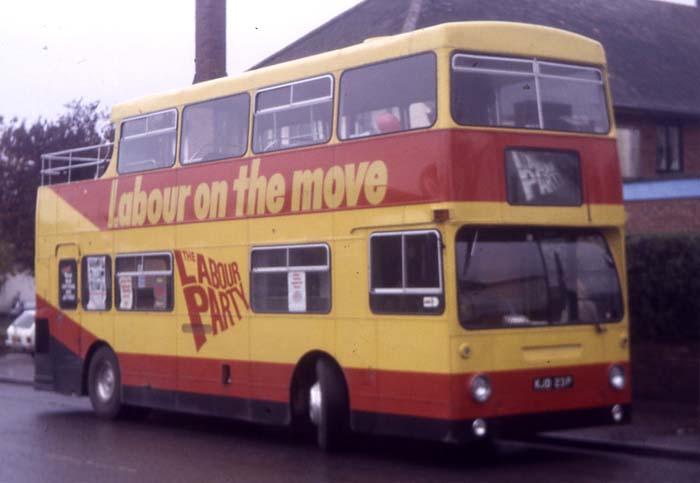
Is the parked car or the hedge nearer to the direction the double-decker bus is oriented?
the hedge

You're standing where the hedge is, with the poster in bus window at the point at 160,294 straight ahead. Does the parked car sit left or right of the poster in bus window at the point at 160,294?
right

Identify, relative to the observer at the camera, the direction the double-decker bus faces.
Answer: facing the viewer and to the right of the viewer

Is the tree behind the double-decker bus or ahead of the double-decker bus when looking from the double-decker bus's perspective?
behind

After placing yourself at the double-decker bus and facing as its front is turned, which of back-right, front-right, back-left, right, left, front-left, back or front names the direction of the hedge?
left

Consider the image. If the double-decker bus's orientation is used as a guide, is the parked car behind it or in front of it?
behind
